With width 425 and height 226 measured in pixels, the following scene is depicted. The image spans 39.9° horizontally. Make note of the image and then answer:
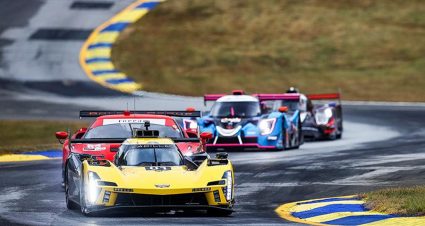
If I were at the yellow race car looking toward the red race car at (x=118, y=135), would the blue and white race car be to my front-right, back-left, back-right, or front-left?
front-right

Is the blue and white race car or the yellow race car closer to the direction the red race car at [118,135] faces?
the yellow race car

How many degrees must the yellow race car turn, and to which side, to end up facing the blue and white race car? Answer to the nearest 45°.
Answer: approximately 180°

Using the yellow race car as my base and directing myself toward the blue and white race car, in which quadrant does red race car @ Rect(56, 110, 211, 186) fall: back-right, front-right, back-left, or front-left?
front-left

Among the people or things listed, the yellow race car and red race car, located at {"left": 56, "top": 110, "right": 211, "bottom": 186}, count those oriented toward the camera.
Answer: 2

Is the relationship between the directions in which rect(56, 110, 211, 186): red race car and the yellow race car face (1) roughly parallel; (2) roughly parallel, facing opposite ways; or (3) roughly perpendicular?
roughly parallel

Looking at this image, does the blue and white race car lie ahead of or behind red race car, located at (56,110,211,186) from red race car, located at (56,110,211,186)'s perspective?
behind

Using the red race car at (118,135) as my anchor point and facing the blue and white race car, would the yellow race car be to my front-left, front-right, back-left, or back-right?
back-right

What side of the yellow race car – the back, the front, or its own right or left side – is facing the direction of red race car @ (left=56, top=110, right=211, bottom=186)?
back

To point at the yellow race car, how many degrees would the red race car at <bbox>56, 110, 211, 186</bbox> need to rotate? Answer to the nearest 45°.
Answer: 0° — it already faces it

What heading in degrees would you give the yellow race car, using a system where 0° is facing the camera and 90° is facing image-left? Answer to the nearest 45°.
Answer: approximately 0°

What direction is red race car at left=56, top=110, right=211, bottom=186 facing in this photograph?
toward the camera
